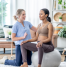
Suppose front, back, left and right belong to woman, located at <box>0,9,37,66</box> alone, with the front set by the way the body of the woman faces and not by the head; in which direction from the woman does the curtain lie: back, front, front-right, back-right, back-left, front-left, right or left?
back-left

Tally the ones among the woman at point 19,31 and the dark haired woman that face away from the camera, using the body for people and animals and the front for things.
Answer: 0

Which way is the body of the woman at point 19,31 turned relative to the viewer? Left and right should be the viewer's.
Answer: facing the viewer and to the right of the viewer

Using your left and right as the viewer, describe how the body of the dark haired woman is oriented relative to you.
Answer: facing the viewer and to the left of the viewer
